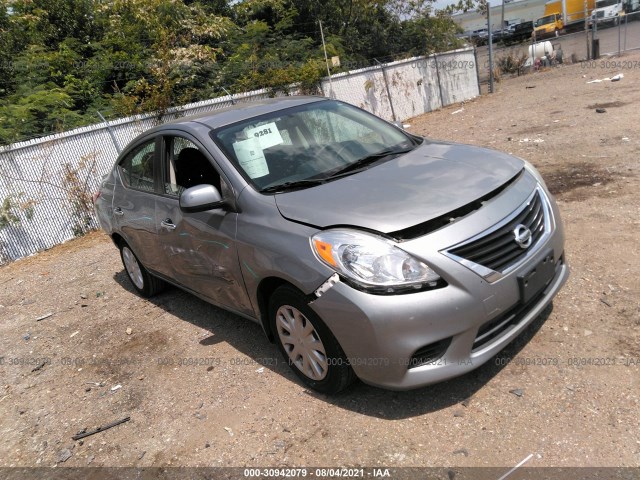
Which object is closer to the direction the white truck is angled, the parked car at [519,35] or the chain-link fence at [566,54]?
the parked car

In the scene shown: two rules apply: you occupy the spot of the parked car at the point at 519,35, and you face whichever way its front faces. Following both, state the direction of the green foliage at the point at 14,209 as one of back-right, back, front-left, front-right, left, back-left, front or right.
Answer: front-left

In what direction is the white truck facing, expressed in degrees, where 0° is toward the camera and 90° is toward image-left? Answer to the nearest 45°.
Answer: approximately 45°

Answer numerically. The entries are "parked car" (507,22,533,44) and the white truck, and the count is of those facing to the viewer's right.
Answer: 0

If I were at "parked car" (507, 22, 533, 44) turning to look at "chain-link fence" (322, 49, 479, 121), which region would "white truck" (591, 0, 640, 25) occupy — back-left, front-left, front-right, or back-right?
back-left

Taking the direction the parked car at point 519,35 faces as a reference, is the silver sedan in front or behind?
in front

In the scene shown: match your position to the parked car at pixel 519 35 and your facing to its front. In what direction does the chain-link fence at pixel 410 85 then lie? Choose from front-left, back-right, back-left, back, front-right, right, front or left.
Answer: front-left

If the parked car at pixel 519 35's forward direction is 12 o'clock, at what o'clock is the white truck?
The white truck is roughly at 6 o'clock from the parked car.

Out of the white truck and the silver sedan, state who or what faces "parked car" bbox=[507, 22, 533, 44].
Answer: the white truck

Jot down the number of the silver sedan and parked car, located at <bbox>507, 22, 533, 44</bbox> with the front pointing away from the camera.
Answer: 0

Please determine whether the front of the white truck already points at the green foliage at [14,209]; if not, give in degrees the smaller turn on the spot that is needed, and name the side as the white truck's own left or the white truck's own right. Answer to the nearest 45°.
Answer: approximately 45° to the white truck's own left

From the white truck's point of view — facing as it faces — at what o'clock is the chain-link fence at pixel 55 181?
The chain-link fence is roughly at 11 o'clock from the white truck.
